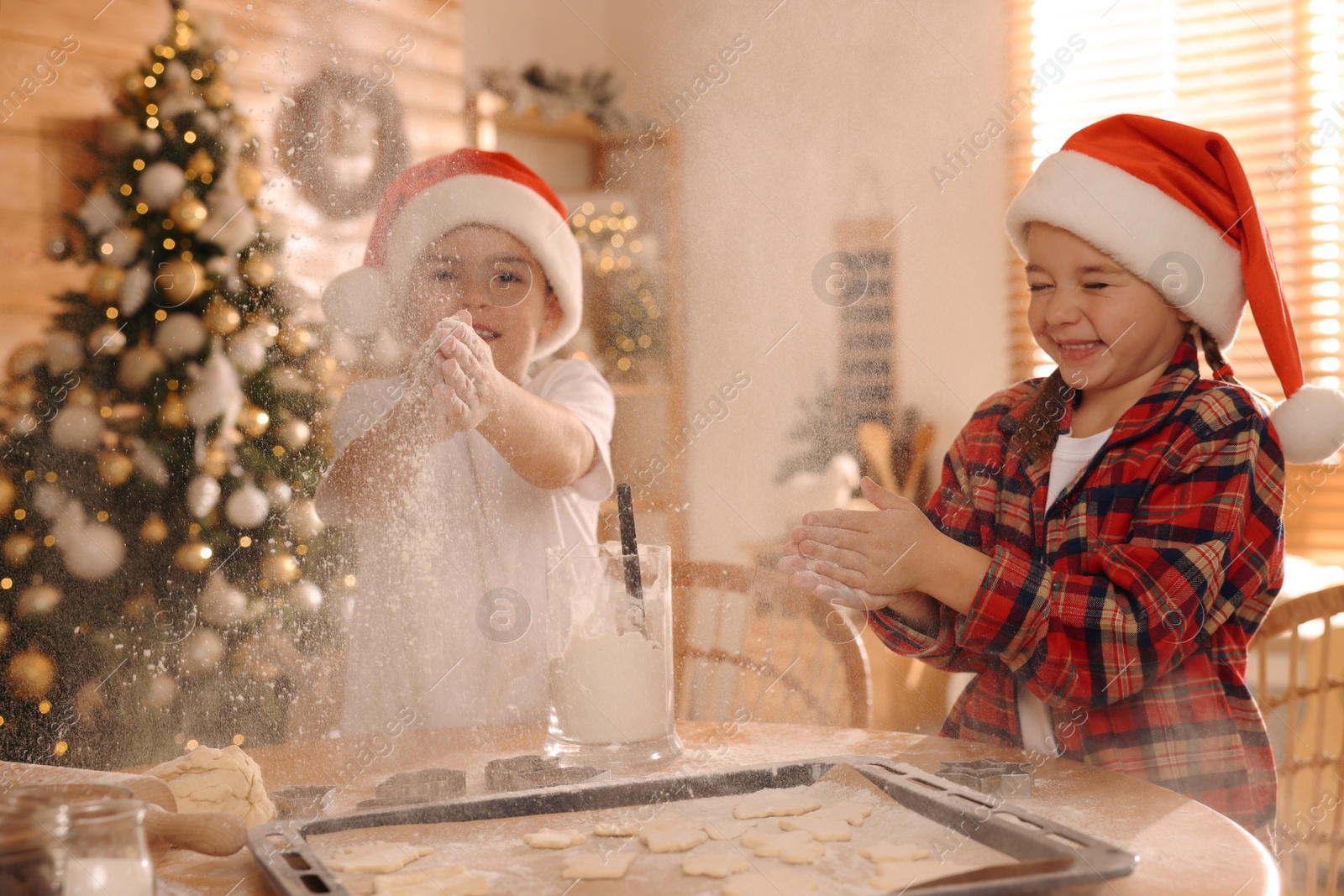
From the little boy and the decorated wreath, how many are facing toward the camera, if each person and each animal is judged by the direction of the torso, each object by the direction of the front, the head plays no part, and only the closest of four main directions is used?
2

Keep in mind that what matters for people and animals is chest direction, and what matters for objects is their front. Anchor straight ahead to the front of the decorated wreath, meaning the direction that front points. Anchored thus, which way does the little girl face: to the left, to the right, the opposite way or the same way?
to the right

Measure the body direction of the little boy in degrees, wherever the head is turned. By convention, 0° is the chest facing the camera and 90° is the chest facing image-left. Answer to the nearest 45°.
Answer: approximately 0°

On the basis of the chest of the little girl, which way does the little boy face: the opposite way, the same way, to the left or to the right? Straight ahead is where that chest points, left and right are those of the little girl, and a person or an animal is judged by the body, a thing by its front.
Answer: to the left

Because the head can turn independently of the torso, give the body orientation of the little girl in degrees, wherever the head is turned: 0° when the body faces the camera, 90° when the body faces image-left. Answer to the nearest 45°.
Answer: approximately 45°
